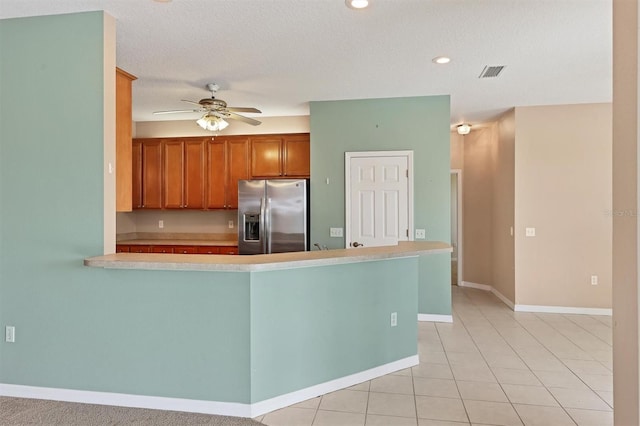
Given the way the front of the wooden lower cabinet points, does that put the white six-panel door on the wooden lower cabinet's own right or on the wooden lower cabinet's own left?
on the wooden lower cabinet's own left

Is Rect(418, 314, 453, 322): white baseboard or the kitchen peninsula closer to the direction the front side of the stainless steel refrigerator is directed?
the kitchen peninsula

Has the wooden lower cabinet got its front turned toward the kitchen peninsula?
yes

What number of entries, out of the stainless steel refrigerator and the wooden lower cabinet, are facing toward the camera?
2

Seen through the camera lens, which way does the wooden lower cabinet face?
facing the viewer

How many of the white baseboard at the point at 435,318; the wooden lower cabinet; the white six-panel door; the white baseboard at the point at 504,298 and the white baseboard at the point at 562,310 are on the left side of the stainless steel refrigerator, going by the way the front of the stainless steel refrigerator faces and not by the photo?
4

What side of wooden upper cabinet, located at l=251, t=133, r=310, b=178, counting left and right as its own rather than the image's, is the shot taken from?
front

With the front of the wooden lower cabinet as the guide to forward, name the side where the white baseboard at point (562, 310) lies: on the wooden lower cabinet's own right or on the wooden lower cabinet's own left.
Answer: on the wooden lower cabinet's own left
